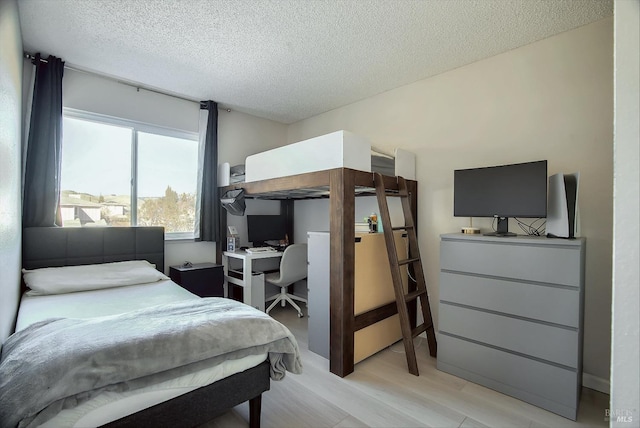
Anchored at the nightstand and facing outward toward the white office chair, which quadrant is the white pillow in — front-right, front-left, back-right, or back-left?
back-right

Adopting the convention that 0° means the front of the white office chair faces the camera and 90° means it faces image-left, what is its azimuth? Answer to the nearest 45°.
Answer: approximately 135°

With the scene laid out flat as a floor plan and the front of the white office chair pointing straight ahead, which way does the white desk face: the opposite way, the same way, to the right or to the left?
the opposite way

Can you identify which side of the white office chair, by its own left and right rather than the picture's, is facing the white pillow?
left

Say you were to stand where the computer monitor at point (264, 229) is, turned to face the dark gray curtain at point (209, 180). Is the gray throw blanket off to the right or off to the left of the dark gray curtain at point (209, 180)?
left

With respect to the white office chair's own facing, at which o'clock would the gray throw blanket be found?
The gray throw blanket is roughly at 8 o'clock from the white office chair.

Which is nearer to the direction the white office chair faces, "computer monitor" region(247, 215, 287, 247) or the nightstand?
the computer monitor

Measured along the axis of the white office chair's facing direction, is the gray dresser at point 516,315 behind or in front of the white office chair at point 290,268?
behind
